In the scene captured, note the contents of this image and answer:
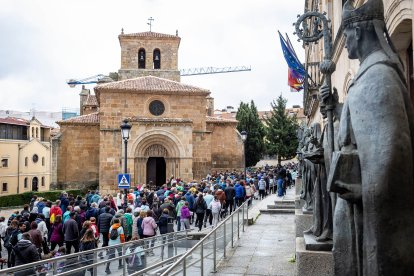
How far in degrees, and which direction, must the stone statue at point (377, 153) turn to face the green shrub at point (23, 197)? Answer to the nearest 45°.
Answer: approximately 45° to its right

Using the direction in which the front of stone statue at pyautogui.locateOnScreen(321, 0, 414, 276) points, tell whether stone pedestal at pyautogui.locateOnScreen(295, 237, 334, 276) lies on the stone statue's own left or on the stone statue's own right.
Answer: on the stone statue's own right

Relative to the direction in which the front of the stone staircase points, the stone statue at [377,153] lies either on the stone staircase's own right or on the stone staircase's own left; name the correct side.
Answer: on the stone staircase's own left

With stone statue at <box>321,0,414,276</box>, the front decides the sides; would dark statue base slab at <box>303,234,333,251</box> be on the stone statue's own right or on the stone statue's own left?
on the stone statue's own right

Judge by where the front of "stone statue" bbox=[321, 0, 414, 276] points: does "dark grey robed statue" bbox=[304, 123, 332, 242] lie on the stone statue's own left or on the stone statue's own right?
on the stone statue's own right

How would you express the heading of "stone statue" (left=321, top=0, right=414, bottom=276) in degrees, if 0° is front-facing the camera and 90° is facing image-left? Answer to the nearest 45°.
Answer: approximately 90°

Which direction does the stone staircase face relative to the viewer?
toward the camera
